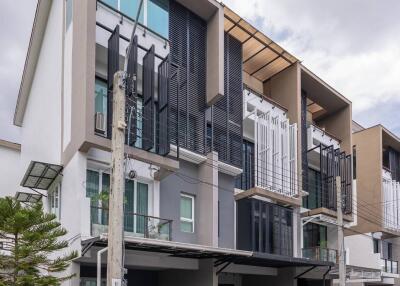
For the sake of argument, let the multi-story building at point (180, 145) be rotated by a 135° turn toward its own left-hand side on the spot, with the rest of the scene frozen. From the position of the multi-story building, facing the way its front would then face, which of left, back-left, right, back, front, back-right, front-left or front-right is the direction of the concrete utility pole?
back

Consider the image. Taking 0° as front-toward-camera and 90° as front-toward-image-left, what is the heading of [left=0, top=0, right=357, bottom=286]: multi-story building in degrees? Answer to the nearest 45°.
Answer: approximately 315°

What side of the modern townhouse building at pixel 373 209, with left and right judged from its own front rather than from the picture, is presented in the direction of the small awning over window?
right

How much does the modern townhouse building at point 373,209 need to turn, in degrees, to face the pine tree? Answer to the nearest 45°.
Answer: approximately 45° to its right

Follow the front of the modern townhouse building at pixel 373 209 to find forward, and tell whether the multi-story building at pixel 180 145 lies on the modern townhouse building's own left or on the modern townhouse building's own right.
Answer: on the modern townhouse building's own right

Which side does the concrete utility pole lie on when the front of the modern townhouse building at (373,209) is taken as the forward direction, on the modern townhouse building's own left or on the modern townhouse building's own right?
on the modern townhouse building's own right

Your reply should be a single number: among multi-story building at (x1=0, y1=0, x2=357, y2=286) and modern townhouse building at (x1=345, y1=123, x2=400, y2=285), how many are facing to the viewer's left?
0
